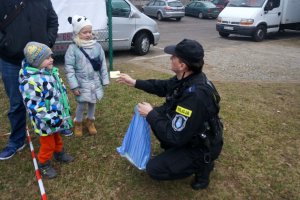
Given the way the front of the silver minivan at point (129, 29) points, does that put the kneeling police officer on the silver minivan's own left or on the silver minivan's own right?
on the silver minivan's own right

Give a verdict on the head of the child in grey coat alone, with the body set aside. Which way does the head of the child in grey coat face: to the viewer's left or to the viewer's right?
to the viewer's right

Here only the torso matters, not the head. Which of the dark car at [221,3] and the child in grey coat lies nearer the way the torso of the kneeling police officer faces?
the child in grey coat

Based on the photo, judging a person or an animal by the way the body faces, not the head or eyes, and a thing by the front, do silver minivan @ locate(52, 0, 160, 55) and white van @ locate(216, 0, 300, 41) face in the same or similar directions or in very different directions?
very different directions

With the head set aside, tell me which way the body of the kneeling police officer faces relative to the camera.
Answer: to the viewer's left

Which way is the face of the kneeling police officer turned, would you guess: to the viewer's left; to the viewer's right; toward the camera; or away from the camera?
to the viewer's left

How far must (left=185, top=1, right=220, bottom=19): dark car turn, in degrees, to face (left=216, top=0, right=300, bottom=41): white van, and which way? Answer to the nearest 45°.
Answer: approximately 135° to its left

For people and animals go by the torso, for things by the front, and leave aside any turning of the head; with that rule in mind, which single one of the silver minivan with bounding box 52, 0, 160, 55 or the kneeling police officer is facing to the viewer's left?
the kneeling police officer

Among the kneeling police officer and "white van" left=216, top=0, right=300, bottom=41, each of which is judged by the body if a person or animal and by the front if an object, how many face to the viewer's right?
0

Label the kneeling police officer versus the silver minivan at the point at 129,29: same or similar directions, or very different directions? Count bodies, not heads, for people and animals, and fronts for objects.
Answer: very different directions

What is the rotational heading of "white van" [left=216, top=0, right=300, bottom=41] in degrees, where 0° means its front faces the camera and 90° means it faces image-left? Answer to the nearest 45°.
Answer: approximately 45°

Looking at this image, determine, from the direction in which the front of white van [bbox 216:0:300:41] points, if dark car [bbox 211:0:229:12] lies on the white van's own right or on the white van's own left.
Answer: on the white van's own right

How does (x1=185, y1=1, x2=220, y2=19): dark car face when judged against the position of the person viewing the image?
facing away from the viewer and to the left of the viewer

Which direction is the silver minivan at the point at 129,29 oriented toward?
to the viewer's right

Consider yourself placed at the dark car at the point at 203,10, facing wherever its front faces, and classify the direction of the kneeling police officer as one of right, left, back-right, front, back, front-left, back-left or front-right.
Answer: back-left
